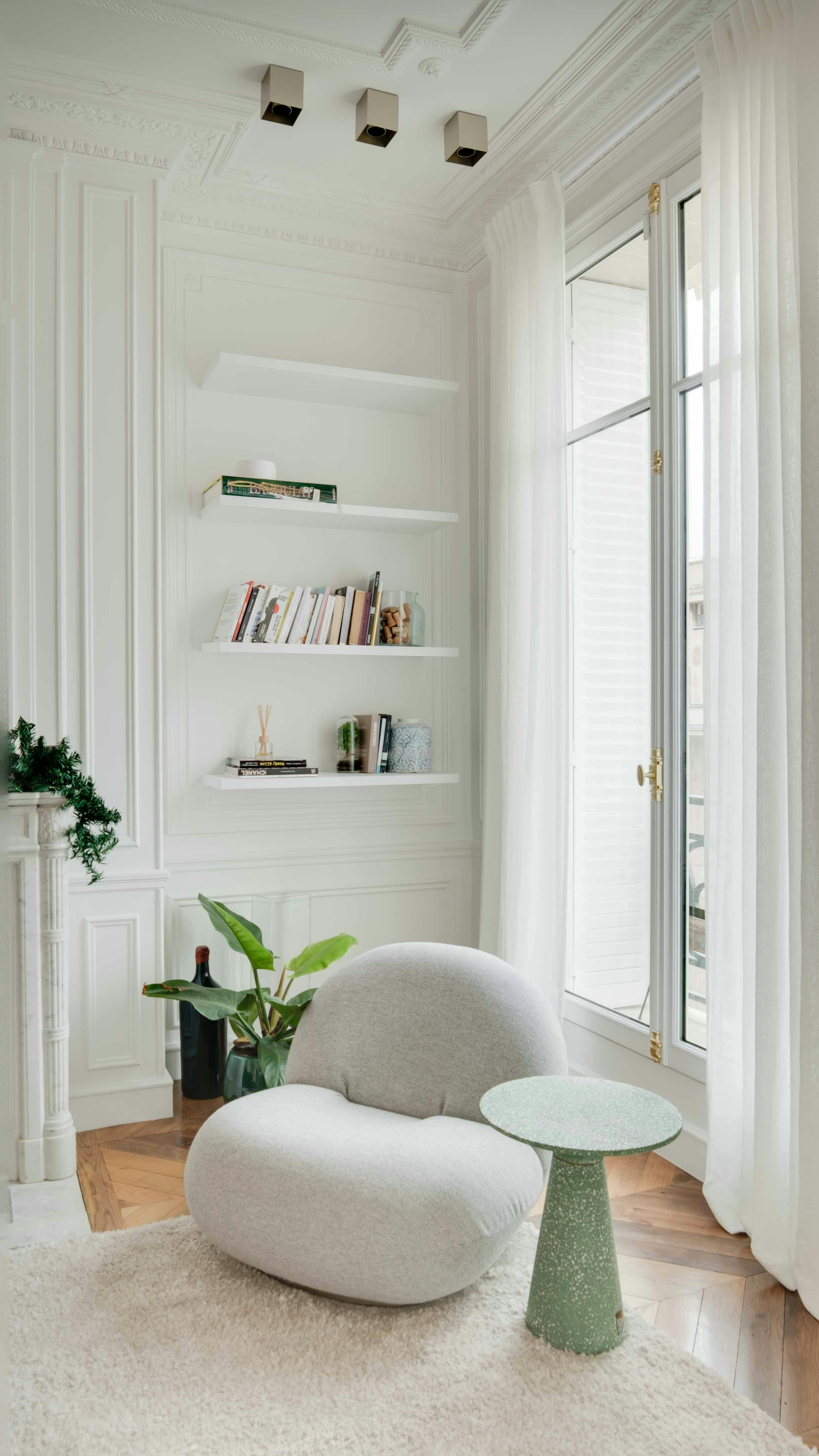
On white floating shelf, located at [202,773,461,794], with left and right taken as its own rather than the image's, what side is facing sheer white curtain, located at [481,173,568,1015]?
left

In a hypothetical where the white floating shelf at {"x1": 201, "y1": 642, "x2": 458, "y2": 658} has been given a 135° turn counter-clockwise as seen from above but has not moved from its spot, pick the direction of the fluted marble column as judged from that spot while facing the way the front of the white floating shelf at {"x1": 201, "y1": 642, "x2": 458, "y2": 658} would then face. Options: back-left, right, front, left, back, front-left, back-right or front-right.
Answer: back

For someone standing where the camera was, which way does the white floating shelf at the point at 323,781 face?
facing the viewer

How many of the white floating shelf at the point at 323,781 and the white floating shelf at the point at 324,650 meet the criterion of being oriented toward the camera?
2

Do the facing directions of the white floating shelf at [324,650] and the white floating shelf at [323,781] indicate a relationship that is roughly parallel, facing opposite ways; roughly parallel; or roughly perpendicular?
roughly parallel
